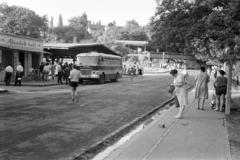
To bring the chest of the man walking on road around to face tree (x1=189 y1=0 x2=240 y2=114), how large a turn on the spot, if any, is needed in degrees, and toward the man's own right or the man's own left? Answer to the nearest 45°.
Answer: approximately 135° to the man's own right

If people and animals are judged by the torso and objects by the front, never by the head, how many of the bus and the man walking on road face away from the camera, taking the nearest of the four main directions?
1

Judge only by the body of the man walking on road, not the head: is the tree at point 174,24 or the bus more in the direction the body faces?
the bus

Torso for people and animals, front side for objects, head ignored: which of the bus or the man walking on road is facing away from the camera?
the man walking on road

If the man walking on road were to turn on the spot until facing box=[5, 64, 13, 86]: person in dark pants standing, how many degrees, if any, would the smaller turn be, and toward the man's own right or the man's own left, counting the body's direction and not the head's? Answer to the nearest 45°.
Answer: approximately 45° to the man's own left

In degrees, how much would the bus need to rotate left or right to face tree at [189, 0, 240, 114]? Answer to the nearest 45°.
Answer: approximately 45° to its left

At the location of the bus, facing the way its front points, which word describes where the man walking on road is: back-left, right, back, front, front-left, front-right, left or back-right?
front-left

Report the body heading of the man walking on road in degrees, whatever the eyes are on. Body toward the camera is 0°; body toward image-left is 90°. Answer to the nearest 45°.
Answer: approximately 180°

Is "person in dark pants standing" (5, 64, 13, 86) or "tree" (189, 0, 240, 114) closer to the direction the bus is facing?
the person in dark pants standing

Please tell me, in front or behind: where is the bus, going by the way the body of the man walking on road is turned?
in front

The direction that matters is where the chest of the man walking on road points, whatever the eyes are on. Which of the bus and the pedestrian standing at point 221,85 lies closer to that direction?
the bus

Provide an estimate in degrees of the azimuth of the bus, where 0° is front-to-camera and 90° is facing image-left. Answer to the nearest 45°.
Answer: approximately 45°
